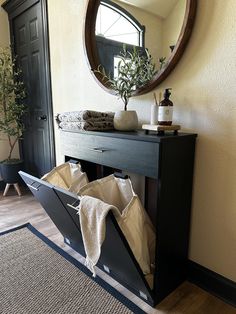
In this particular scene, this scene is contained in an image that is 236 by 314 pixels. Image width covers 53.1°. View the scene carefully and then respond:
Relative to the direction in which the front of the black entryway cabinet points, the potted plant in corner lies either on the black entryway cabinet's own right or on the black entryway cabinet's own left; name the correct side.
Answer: on the black entryway cabinet's own right

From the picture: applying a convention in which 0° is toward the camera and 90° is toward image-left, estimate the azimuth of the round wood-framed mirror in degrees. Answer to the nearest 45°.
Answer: approximately 45°

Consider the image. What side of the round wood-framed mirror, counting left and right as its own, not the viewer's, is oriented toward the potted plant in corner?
right

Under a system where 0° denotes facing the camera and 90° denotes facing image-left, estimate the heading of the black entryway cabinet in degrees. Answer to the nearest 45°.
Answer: approximately 45°
